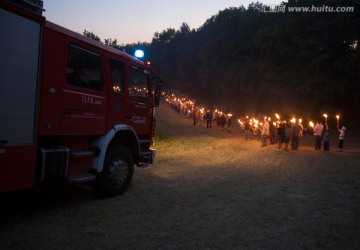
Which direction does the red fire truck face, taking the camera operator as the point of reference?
facing away from the viewer and to the right of the viewer

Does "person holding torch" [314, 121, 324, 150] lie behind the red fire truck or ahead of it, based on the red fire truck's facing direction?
ahead
